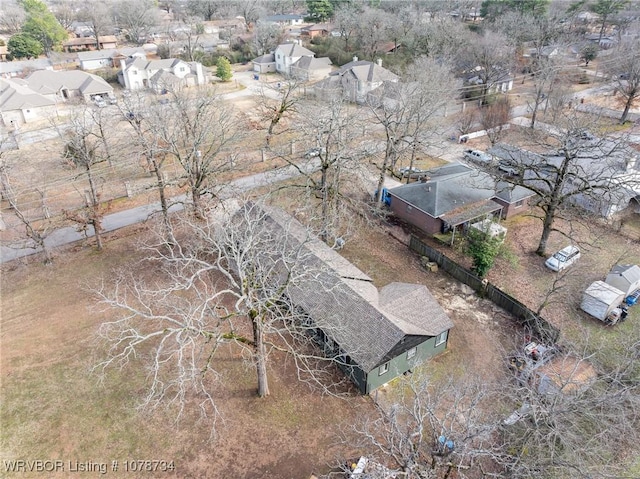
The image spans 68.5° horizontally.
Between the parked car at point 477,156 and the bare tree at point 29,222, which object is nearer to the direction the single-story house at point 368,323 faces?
the bare tree

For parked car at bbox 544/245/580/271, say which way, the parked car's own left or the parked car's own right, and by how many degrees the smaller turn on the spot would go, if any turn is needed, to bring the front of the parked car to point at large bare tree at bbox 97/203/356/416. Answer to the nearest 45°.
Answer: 0° — it already faces it
